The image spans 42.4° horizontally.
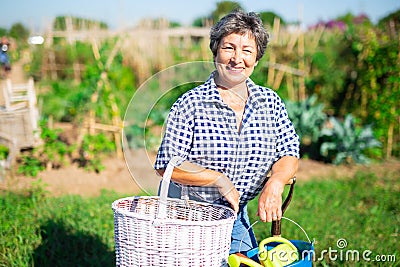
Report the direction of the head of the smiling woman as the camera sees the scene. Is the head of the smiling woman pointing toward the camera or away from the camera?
toward the camera

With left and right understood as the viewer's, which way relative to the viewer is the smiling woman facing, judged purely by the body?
facing the viewer

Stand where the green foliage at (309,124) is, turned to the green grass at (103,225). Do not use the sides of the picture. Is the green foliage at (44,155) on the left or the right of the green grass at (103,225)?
right

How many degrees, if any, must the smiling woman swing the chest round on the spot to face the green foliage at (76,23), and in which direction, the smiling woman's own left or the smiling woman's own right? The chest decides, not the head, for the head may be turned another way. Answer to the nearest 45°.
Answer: approximately 180°

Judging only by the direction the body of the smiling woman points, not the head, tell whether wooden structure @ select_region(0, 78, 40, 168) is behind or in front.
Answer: behind

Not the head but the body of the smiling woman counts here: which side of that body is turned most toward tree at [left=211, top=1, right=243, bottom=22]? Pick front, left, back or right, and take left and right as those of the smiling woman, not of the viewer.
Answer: back

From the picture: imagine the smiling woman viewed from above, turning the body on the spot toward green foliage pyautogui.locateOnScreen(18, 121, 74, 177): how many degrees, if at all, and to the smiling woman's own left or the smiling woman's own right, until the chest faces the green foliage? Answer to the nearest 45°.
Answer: approximately 135° to the smiling woman's own right

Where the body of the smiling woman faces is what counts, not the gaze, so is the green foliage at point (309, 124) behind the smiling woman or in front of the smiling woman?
behind

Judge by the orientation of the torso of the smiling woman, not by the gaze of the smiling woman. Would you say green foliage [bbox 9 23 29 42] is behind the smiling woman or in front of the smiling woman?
behind

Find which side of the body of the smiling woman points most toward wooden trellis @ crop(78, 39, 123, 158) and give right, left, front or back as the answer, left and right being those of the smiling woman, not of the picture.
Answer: back

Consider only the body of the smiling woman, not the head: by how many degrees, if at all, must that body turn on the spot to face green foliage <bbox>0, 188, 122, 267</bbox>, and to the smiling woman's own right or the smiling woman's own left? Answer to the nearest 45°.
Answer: approximately 135° to the smiling woman's own right

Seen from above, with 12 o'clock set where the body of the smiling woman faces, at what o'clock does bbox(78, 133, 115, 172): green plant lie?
The green plant is roughly at 5 o'clock from the smiling woman.
